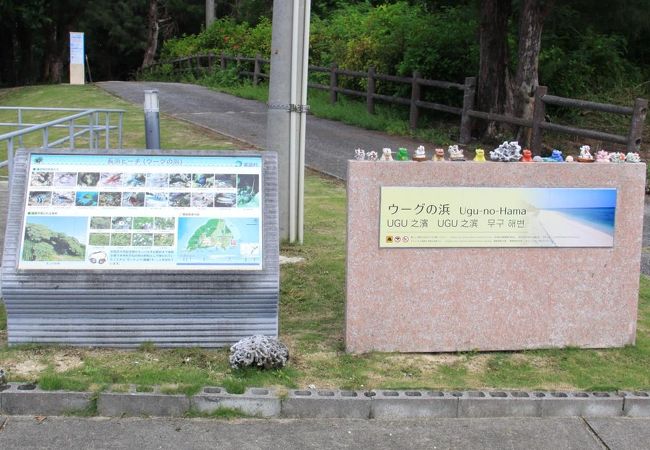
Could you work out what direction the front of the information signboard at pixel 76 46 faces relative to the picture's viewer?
facing the viewer

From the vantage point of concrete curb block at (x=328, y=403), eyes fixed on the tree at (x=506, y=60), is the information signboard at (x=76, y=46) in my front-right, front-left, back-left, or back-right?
front-left

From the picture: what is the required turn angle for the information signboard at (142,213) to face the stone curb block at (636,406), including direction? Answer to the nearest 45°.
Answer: approximately 45° to its left

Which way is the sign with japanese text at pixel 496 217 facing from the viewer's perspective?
toward the camera

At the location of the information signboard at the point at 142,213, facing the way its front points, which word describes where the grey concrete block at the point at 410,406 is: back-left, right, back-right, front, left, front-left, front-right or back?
front-left

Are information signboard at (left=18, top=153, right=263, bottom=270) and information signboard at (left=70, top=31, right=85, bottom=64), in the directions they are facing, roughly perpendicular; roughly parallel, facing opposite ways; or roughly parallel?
roughly parallel

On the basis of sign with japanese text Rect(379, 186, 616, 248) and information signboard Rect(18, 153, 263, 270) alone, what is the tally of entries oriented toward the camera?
2

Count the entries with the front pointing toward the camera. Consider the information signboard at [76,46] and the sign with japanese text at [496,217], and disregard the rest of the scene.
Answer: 2

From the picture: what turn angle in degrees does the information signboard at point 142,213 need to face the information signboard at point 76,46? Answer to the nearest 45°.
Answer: approximately 180°

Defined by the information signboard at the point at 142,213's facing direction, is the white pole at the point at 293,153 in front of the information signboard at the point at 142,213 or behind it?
behind

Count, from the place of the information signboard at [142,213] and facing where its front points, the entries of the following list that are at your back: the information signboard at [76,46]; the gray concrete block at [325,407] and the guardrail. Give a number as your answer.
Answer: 2

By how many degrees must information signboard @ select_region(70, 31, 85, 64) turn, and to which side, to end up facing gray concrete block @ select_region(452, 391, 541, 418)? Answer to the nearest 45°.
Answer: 0° — it already faces it

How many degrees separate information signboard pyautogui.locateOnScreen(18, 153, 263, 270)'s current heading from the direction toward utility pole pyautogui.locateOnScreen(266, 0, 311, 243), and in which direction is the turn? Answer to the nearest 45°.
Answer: approximately 135° to its left

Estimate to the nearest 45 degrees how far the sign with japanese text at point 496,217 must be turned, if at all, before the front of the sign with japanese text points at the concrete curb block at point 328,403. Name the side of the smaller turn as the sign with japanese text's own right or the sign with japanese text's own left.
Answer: approximately 45° to the sign with japanese text's own right
